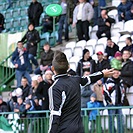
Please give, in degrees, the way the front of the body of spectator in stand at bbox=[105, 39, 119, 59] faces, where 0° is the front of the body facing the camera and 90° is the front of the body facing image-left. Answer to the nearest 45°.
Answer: approximately 0°

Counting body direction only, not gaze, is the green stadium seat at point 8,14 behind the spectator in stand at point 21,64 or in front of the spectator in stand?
behind

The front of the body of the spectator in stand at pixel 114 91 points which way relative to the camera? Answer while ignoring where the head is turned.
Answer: toward the camera

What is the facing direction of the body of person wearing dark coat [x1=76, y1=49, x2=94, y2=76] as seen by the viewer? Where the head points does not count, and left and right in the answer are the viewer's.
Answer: facing the viewer and to the right of the viewer

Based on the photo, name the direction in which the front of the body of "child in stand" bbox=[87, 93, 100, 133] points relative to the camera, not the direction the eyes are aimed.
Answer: toward the camera

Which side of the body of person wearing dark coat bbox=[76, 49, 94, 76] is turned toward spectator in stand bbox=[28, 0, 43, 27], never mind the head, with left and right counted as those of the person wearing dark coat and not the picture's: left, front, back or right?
back

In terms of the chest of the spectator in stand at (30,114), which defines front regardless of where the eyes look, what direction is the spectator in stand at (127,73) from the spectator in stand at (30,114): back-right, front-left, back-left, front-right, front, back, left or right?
back-left

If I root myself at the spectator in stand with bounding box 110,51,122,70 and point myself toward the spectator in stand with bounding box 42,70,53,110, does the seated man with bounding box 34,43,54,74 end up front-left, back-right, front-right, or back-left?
front-right

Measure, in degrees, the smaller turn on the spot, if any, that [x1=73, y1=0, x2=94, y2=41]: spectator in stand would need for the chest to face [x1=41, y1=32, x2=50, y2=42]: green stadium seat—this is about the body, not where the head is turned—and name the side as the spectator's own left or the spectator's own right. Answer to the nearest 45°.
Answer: approximately 135° to the spectator's own right

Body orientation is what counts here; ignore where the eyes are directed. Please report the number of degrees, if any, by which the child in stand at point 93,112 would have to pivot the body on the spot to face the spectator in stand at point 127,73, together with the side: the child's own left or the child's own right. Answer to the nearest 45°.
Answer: approximately 135° to the child's own left

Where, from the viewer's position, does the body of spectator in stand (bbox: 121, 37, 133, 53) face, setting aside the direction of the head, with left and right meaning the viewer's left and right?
facing the viewer and to the left of the viewer

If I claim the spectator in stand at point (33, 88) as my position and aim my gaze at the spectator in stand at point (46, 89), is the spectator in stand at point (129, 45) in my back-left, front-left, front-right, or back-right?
front-left

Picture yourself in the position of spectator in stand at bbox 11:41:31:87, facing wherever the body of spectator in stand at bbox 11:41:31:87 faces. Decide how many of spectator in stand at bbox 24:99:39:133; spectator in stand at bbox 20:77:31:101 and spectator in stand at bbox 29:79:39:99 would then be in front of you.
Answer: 3

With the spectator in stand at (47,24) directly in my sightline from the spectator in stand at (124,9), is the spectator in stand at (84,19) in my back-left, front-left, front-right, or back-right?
front-left
